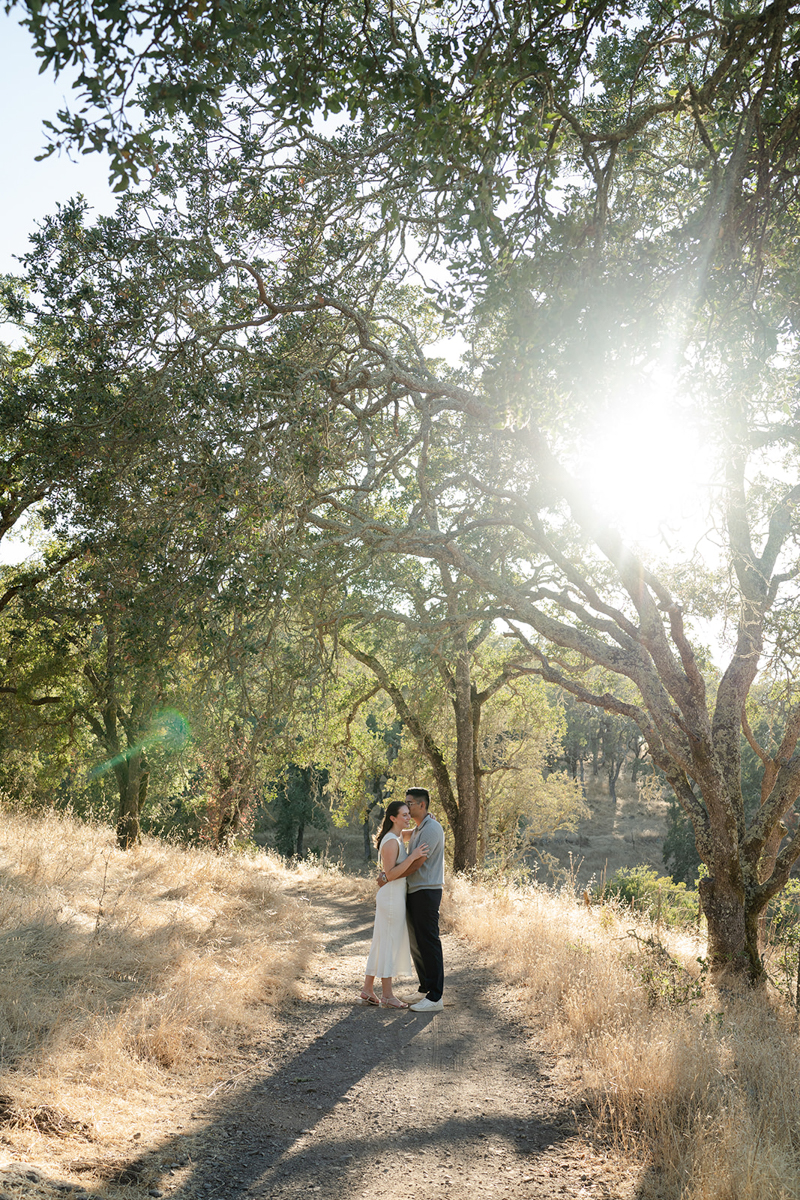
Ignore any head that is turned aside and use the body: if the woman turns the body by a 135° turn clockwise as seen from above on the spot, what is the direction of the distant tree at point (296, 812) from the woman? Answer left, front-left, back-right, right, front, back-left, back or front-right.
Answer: back-right

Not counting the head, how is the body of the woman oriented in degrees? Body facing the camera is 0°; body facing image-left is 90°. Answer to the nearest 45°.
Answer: approximately 270°

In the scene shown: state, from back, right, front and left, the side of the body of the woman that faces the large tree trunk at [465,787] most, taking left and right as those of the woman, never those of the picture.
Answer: left

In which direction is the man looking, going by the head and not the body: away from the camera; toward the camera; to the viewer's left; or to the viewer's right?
to the viewer's left
